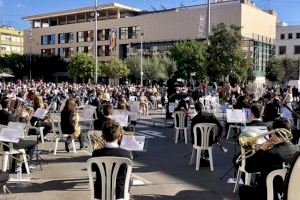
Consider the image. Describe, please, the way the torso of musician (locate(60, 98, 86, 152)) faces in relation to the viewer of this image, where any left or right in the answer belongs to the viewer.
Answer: facing away from the viewer and to the right of the viewer

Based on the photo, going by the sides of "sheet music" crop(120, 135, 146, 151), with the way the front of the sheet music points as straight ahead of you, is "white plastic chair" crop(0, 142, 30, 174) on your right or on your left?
on your right

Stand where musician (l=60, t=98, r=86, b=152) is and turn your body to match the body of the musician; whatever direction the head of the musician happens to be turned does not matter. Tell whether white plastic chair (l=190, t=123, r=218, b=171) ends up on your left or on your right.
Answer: on your right

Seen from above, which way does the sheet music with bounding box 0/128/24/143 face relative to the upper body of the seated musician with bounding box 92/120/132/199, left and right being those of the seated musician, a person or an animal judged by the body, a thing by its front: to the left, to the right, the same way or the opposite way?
the opposite way

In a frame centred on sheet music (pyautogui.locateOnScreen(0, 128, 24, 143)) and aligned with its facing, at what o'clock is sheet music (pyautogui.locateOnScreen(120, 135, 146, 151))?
sheet music (pyautogui.locateOnScreen(120, 135, 146, 151)) is roughly at 10 o'clock from sheet music (pyautogui.locateOnScreen(0, 128, 24, 143)).

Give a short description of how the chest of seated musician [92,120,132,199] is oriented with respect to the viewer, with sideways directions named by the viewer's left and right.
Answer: facing away from the viewer

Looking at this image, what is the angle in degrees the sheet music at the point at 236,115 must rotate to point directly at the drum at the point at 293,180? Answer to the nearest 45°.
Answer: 0° — it already faces it
